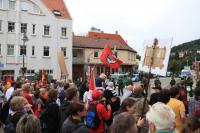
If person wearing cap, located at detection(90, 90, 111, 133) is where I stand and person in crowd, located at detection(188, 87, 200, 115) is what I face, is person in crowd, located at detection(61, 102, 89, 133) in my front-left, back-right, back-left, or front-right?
back-right

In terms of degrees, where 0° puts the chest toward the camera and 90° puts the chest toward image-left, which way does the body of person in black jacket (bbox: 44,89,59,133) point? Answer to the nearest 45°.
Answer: approximately 180°

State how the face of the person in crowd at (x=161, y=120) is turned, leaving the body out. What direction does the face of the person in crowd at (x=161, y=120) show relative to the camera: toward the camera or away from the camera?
away from the camera

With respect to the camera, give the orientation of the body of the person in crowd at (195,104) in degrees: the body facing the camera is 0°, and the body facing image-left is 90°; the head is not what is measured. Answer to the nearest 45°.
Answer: approximately 180°

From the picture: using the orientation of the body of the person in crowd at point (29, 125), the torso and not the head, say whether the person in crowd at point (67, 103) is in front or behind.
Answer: in front

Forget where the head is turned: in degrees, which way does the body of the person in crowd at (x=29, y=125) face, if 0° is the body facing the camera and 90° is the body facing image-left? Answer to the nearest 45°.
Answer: approximately 180°

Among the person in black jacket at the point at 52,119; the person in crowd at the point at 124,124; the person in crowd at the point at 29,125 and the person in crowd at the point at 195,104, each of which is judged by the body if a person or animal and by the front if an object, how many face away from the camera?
4

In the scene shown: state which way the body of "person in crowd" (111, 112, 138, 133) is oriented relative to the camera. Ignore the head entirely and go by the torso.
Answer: away from the camera

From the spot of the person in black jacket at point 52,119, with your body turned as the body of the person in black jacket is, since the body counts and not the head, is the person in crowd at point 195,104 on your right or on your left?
on your right

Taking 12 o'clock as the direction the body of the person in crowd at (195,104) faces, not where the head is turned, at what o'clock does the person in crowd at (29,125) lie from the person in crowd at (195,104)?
the person in crowd at (29,125) is roughly at 7 o'clock from the person in crowd at (195,104).

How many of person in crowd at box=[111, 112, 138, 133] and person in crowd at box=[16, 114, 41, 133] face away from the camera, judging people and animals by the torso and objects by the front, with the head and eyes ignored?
2

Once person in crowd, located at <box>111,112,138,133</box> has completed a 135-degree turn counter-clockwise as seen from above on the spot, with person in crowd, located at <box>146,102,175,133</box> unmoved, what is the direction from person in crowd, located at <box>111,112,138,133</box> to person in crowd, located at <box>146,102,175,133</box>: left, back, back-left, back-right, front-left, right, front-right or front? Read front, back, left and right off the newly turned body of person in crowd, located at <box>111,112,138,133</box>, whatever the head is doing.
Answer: back-left

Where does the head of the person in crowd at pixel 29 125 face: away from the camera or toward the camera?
away from the camera

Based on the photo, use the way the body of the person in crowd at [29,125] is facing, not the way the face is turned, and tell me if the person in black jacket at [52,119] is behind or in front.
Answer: in front
